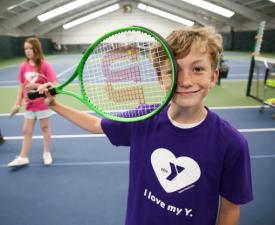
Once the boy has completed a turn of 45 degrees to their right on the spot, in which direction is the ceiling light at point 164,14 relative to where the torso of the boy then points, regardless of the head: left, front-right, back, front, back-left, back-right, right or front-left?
back-right

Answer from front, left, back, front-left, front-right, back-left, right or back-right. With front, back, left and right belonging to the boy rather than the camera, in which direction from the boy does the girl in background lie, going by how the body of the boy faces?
back-right

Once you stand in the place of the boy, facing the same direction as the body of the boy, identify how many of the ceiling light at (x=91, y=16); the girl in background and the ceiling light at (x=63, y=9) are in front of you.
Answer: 0

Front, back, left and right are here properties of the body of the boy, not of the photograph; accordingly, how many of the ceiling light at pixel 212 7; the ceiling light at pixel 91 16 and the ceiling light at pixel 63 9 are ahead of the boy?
0

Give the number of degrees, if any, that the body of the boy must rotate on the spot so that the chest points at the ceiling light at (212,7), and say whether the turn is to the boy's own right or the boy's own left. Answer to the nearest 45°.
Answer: approximately 180°

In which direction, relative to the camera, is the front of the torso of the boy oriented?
toward the camera

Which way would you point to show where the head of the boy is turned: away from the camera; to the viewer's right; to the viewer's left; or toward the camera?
toward the camera

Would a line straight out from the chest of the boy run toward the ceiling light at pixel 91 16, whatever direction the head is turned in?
no

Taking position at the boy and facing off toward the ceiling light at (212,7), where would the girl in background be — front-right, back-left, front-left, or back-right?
front-left
